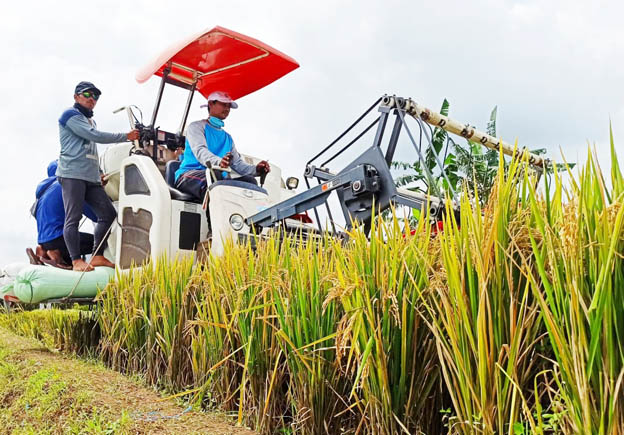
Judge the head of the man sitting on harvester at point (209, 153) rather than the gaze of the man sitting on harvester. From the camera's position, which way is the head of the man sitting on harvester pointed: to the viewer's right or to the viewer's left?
to the viewer's right

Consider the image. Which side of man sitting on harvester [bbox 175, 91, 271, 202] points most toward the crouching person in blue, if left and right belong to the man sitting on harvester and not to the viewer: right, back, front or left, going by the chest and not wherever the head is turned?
back

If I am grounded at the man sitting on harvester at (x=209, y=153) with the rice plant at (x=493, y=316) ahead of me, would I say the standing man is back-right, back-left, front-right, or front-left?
back-right

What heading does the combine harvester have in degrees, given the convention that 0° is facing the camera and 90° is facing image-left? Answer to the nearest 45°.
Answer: approximately 315°

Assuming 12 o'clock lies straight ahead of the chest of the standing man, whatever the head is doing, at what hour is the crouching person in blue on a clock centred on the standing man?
The crouching person in blue is roughly at 7 o'clock from the standing man.

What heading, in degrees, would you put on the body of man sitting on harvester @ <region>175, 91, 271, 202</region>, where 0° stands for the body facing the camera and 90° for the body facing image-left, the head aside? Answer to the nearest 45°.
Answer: approximately 315°

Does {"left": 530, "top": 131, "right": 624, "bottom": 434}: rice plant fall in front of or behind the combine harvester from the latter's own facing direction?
in front

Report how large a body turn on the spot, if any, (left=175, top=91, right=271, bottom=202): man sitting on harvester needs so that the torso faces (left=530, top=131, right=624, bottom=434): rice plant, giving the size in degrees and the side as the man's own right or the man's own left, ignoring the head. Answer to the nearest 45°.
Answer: approximately 45° to the man's own right

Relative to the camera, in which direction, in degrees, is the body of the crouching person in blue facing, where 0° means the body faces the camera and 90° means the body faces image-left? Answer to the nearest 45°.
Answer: approximately 270°

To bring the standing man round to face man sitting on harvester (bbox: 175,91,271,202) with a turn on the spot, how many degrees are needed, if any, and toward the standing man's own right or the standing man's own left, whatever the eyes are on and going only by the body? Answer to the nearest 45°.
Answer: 0° — they already face them
